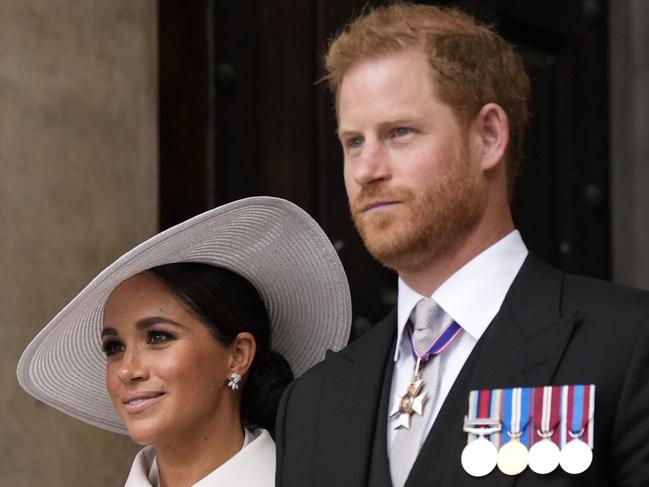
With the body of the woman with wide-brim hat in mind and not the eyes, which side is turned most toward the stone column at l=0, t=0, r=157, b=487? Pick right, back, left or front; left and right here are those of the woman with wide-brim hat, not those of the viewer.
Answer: right

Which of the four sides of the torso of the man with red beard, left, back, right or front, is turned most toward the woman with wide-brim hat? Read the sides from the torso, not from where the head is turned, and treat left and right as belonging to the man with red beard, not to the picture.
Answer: right

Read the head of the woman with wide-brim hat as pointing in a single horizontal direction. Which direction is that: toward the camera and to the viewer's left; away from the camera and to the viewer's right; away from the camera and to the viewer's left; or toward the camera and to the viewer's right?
toward the camera and to the viewer's left

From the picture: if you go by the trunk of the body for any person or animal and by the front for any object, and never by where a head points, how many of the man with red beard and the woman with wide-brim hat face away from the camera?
0

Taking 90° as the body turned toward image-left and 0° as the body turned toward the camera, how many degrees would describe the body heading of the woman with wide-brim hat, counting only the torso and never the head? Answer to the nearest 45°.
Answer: approximately 45°

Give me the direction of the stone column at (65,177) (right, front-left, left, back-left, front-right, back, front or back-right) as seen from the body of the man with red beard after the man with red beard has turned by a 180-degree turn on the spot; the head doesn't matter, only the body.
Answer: left

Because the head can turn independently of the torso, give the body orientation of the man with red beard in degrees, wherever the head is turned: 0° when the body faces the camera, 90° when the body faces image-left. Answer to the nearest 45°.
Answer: approximately 45°

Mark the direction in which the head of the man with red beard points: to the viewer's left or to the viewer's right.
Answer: to the viewer's left

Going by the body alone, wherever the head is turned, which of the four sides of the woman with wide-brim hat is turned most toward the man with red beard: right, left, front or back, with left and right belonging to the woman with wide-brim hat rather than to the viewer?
left

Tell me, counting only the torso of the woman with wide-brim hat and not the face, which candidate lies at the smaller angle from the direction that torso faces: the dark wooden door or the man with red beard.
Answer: the man with red beard
